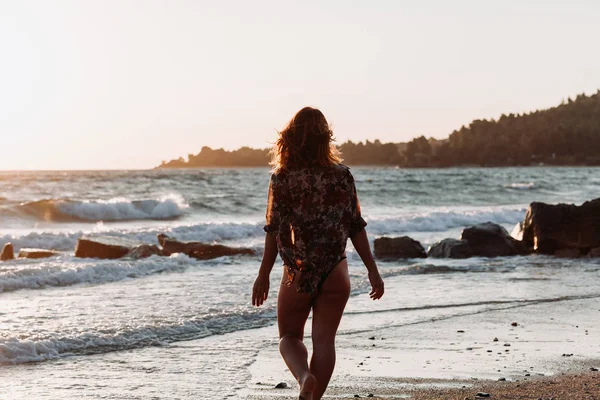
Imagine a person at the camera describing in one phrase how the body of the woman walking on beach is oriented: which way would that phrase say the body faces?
away from the camera

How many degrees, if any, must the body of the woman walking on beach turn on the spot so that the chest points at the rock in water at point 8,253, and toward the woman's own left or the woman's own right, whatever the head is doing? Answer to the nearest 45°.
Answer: approximately 45° to the woman's own left

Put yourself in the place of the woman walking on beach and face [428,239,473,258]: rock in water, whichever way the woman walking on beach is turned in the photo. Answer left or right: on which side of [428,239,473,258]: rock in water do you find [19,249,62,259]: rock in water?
left

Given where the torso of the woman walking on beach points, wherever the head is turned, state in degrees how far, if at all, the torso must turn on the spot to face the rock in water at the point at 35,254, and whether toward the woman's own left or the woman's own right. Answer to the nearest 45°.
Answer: approximately 45° to the woman's own left

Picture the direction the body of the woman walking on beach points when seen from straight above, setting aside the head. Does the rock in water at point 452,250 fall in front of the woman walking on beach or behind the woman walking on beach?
in front

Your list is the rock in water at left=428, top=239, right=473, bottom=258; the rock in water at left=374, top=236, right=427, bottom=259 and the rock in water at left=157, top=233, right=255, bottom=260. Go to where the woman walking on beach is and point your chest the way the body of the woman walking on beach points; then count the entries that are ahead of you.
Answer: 3

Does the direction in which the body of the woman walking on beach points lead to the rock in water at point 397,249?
yes

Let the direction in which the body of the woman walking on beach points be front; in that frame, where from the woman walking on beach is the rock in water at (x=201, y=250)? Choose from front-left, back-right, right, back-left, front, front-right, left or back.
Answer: front

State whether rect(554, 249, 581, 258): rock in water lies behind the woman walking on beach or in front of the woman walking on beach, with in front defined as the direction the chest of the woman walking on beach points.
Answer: in front

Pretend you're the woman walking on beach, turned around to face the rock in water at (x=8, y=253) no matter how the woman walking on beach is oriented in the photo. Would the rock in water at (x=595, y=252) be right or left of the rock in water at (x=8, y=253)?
right

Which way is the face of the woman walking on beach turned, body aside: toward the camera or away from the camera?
away from the camera

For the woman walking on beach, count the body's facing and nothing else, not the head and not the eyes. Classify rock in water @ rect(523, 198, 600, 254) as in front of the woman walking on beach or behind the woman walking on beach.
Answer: in front
